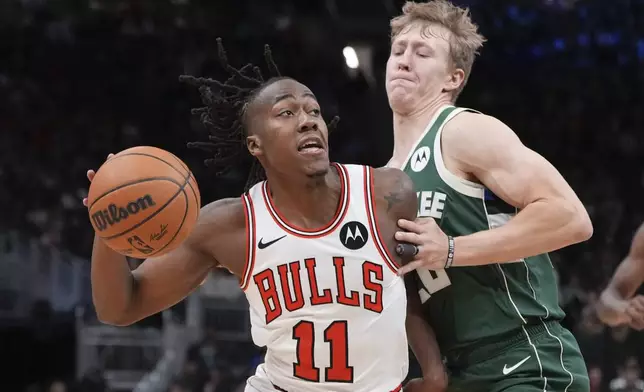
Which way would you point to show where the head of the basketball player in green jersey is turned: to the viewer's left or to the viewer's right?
to the viewer's left

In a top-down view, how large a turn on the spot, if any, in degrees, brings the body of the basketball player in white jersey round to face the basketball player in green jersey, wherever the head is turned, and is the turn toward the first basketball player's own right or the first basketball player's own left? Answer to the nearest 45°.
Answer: approximately 90° to the first basketball player's own left

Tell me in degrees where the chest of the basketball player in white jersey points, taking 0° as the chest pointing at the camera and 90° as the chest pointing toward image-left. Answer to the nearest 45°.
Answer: approximately 0°
